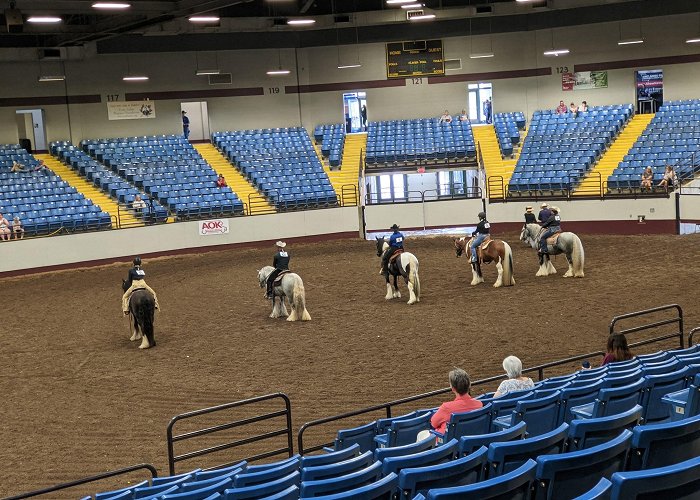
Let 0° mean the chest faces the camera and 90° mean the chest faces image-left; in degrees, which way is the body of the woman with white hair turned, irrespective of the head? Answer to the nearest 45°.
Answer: approximately 135°

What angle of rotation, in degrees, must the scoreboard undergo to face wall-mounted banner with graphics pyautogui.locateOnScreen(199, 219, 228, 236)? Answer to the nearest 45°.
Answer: approximately 45° to its right

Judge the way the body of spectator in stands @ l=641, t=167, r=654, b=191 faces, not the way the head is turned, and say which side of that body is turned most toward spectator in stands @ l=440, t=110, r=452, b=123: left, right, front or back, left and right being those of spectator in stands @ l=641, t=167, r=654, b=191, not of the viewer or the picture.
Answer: right

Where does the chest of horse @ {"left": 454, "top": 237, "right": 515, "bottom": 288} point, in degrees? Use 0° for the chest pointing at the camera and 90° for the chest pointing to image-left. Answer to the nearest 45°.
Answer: approximately 135°

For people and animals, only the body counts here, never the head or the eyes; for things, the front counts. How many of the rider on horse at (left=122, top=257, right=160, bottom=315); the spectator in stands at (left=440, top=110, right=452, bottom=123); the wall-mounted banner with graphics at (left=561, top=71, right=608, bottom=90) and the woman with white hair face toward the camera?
2

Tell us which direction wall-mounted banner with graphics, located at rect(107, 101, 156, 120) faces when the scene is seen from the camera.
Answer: facing the viewer

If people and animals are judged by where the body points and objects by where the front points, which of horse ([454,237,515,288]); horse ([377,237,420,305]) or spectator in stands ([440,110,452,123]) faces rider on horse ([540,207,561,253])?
the spectator in stands

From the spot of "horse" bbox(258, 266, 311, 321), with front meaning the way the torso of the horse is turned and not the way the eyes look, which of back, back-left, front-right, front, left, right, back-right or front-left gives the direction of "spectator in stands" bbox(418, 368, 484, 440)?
back-left

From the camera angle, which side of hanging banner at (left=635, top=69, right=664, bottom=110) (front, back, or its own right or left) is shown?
front

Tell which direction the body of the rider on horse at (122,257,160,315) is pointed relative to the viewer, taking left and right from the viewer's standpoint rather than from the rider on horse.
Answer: facing away from the viewer

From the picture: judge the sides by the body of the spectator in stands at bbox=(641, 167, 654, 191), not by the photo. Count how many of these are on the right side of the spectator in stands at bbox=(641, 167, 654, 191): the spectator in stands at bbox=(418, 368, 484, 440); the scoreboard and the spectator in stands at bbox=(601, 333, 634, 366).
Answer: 1

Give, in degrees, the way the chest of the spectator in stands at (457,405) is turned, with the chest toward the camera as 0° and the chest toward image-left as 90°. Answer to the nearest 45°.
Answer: approximately 135°

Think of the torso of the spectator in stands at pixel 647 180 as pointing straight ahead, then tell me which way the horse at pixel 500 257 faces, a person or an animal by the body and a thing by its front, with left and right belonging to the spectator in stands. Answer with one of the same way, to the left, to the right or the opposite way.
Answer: to the right

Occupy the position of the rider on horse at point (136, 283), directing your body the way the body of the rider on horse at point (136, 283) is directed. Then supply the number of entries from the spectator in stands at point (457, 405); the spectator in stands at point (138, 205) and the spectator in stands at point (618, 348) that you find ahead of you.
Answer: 1

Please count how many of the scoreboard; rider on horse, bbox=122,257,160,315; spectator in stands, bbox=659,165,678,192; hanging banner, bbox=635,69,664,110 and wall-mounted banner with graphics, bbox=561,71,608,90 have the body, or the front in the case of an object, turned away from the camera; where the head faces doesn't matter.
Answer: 1

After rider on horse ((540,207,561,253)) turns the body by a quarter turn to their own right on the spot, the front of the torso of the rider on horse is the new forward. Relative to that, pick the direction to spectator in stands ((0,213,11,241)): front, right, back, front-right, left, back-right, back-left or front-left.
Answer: back-left

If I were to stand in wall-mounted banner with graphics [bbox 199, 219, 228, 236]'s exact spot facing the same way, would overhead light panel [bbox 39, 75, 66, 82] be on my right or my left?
on my right

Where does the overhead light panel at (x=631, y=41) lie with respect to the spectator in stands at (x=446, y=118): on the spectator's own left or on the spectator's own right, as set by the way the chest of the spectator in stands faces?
on the spectator's own left

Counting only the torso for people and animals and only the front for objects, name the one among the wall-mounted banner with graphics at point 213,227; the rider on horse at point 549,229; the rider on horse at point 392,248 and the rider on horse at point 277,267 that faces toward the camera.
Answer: the wall-mounted banner with graphics

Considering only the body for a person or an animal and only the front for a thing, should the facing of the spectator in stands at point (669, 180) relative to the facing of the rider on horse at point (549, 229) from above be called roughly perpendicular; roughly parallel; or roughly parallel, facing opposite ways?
roughly perpendicular
